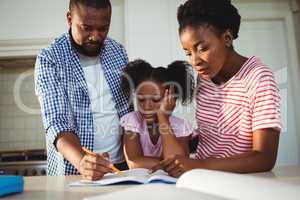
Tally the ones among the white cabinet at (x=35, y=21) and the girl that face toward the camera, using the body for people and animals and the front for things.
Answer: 2

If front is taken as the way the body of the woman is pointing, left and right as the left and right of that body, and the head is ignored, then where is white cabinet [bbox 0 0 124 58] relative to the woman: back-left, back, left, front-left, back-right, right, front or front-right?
right

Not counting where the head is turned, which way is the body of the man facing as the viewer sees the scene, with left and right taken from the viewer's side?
facing the viewer and to the right of the viewer

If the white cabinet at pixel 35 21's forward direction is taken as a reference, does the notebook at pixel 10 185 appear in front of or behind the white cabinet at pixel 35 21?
in front
